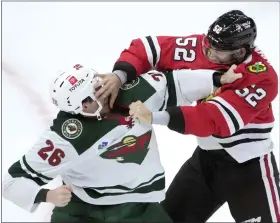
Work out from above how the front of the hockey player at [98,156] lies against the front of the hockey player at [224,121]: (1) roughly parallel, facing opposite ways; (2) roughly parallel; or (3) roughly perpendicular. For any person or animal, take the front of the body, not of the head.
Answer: roughly perpendicular

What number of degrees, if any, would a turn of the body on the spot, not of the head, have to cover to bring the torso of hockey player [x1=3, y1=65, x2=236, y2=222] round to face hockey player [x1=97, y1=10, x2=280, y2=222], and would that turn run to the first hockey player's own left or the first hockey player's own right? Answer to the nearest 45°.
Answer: approximately 45° to the first hockey player's own left

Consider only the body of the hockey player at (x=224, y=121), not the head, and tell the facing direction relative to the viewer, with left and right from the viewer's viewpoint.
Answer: facing the viewer and to the left of the viewer

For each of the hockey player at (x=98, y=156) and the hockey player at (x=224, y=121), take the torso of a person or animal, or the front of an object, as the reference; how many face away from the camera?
0

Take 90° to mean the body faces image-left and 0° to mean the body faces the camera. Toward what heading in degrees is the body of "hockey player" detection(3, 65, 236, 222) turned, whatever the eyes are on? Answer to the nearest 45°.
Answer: approximately 315°

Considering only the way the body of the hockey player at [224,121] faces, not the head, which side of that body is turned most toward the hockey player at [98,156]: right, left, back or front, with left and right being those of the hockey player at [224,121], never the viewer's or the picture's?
front
